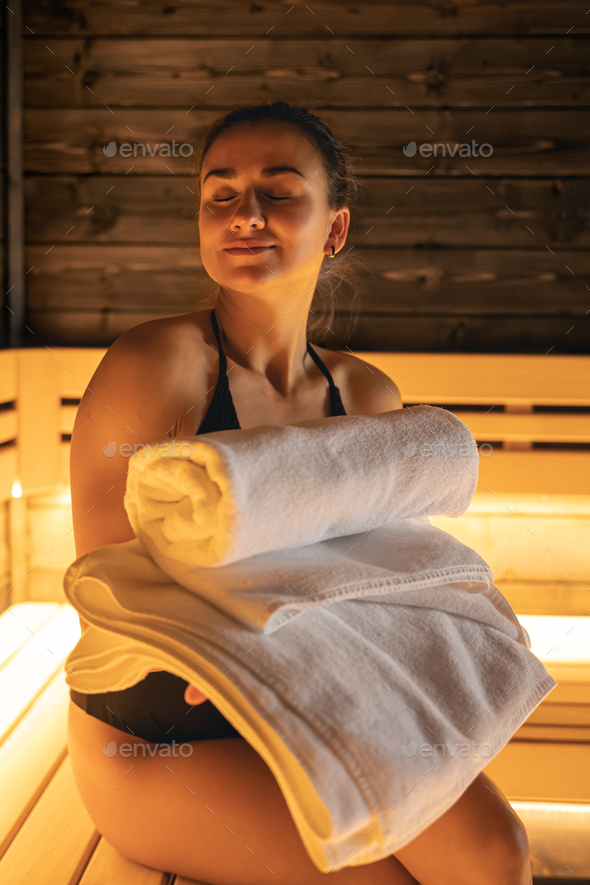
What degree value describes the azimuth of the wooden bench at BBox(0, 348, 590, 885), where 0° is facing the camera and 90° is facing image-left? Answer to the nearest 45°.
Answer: approximately 0°

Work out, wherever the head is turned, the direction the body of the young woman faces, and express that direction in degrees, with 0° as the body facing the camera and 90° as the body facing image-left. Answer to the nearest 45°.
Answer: approximately 315°
